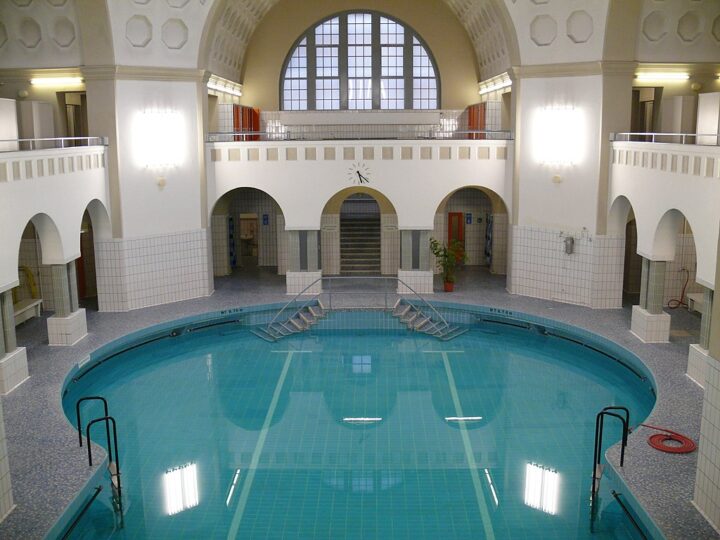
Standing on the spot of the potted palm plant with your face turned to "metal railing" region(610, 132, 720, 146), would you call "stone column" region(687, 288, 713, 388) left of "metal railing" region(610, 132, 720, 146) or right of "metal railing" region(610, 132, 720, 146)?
right

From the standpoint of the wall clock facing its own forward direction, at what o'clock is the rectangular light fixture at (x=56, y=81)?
The rectangular light fixture is roughly at 3 o'clock from the wall clock.

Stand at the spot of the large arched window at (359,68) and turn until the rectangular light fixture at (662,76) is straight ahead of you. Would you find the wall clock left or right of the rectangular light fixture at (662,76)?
right

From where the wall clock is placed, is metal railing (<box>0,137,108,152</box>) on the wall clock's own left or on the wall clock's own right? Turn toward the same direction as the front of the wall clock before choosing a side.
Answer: on the wall clock's own right

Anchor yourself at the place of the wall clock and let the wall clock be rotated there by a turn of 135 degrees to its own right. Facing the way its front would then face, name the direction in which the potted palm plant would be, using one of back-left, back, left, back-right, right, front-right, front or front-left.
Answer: back-right

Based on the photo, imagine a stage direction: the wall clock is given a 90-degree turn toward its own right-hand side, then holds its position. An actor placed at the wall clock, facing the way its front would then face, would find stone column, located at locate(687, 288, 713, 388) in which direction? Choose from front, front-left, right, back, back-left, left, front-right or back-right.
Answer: back-left

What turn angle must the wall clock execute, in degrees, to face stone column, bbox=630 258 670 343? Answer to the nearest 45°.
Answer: approximately 45° to its left

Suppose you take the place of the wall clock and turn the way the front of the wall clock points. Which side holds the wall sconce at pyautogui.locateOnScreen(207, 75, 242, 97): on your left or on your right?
on your right

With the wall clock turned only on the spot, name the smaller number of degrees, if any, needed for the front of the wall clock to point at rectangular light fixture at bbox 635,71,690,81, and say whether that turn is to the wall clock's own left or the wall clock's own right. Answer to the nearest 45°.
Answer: approximately 90° to the wall clock's own left

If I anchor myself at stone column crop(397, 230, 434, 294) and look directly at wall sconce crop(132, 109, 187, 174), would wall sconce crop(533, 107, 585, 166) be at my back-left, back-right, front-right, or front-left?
back-left

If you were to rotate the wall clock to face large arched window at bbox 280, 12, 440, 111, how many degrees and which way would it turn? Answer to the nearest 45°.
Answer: approximately 180°

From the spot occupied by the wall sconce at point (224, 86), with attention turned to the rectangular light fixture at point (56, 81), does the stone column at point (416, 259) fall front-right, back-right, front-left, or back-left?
back-left

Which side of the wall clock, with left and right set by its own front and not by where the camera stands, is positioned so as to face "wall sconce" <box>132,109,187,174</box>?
right

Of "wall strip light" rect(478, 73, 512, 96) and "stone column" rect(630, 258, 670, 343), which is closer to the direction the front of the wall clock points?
the stone column

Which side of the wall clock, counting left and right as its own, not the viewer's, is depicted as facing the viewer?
front

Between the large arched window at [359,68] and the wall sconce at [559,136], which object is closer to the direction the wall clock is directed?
the wall sconce

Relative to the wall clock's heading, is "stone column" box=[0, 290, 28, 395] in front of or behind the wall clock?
in front

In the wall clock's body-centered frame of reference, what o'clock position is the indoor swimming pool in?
The indoor swimming pool is roughly at 12 o'clock from the wall clock.
